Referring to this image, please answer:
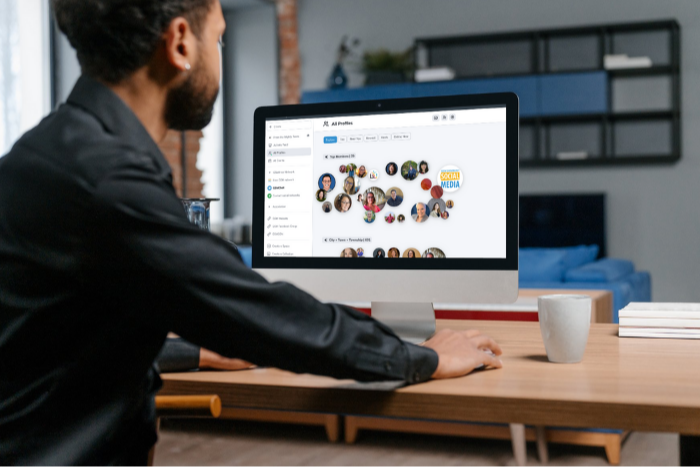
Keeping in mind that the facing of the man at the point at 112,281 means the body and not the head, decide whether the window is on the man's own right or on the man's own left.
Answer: on the man's own left

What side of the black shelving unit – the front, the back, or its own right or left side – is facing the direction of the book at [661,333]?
front

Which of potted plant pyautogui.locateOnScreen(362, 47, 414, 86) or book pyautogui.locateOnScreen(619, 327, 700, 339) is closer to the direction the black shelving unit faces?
the book

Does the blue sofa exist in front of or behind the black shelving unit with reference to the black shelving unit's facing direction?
in front

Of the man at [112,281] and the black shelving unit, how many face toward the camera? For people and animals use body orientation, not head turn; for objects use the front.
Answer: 1

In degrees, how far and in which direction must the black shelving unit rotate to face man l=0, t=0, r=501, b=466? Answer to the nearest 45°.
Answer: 0° — it already faces them

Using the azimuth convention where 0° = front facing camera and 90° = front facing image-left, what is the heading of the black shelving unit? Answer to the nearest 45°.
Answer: approximately 0°

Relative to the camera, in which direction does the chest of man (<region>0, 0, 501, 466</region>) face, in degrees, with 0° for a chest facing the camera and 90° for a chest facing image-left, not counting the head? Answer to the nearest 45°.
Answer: approximately 225°

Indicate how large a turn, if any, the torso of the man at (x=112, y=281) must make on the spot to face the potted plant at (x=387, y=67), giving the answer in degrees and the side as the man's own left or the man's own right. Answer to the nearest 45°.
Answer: approximately 45° to the man's own left

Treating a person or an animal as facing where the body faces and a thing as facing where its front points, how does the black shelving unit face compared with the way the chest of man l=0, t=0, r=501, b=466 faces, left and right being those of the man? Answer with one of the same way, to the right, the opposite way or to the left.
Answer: the opposite way

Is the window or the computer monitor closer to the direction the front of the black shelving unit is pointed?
the computer monitor

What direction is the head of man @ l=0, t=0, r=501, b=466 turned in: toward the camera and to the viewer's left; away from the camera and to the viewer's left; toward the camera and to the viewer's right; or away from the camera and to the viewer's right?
away from the camera and to the viewer's right
